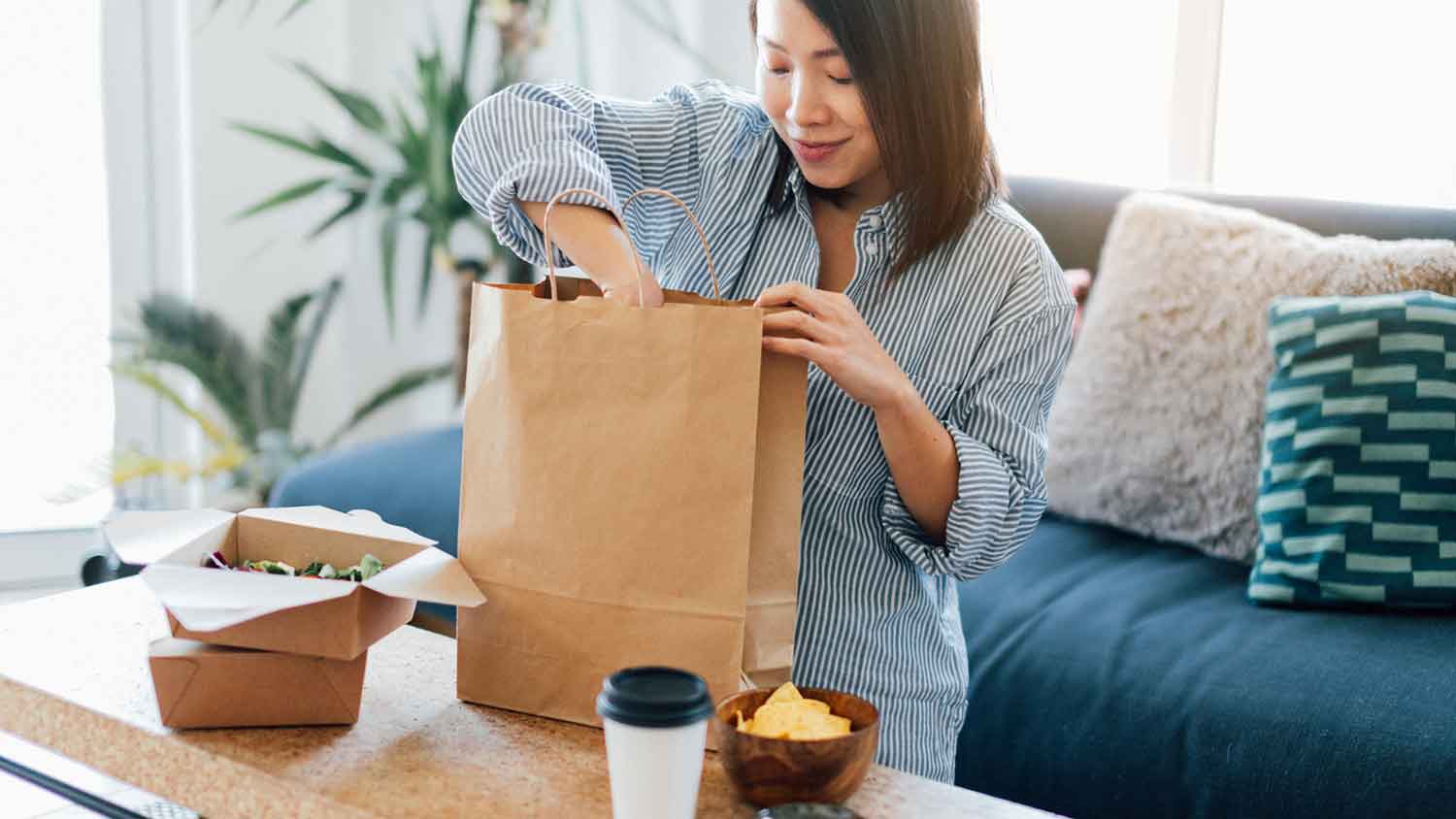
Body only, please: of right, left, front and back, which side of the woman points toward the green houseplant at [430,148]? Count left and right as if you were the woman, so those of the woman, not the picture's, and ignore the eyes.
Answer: right

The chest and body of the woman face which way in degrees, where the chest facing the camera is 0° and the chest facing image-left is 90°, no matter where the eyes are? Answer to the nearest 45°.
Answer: approximately 45°

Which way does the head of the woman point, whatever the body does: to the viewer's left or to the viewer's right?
to the viewer's left

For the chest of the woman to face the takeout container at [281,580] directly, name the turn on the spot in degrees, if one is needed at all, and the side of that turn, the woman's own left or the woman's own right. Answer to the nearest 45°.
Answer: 0° — they already face it

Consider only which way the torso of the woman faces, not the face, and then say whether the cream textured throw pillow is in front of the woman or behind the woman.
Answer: behind
